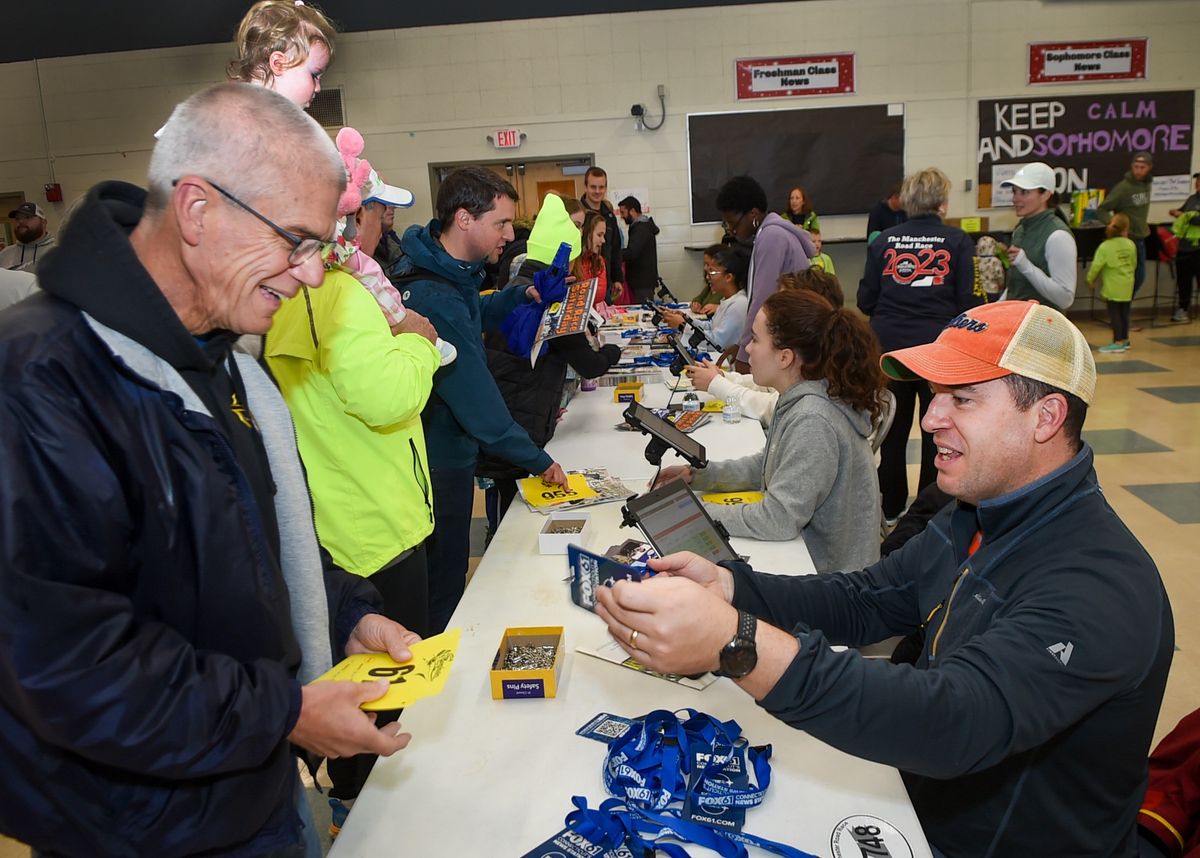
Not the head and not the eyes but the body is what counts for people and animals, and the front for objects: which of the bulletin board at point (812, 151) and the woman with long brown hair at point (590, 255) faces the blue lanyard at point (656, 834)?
the bulletin board

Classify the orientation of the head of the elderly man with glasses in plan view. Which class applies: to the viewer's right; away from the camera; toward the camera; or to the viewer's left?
to the viewer's right

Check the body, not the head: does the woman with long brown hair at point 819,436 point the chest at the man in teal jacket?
yes

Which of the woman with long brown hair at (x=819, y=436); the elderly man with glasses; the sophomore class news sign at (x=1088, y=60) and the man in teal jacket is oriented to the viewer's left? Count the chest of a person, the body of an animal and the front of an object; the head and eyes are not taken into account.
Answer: the woman with long brown hair

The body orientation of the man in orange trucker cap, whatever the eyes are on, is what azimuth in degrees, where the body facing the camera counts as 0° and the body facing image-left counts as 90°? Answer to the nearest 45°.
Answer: approximately 90°

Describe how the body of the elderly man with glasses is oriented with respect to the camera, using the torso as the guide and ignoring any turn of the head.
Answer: to the viewer's right

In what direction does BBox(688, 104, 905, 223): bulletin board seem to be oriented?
toward the camera

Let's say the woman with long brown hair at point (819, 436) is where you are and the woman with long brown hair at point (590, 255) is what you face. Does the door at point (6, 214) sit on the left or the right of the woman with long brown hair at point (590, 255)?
left

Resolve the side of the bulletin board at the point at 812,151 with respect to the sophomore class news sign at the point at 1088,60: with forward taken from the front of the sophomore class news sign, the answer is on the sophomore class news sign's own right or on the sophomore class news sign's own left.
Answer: on the sophomore class news sign's own right

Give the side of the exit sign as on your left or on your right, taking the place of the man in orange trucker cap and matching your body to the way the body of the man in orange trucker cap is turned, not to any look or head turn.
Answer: on your right

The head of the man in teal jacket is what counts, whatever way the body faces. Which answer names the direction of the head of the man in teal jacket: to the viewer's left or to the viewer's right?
to the viewer's right

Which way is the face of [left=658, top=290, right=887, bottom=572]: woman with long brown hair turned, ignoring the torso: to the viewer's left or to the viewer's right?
to the viewer's left

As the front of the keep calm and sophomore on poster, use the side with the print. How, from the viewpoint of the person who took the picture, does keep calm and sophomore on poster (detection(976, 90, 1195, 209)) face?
facing the viewer

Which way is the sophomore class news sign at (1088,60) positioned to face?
toward the camera
